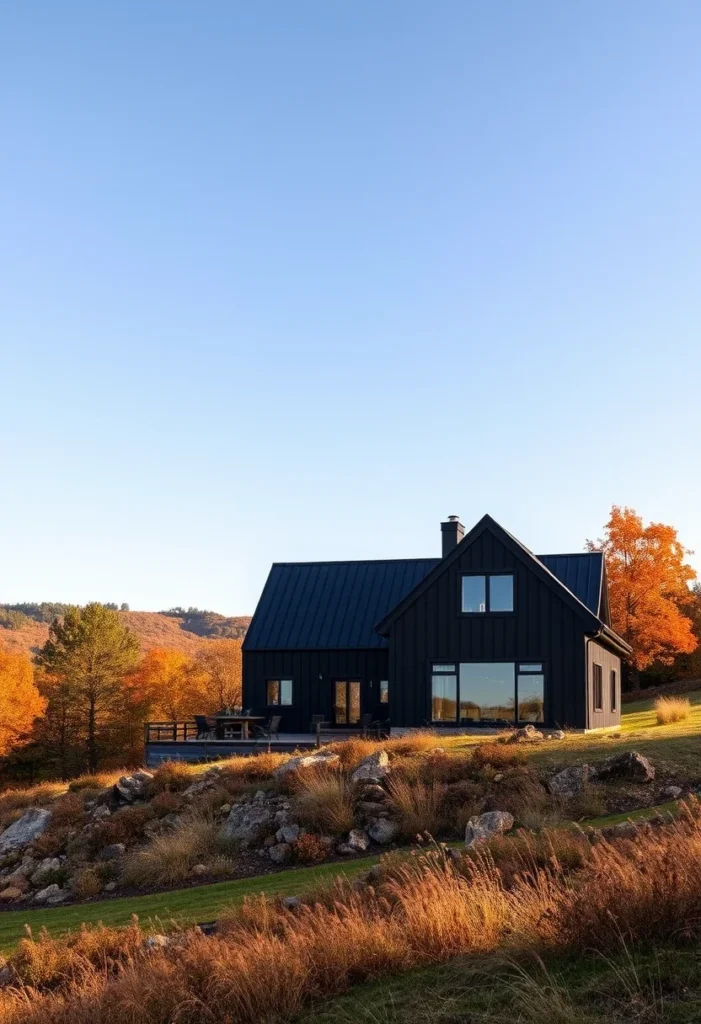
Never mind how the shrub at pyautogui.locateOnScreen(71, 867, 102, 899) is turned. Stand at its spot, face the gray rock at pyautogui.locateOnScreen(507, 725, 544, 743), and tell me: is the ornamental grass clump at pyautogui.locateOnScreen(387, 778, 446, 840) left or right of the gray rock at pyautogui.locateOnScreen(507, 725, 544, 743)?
right

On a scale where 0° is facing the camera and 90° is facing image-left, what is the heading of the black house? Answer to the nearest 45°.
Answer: approximately 0°

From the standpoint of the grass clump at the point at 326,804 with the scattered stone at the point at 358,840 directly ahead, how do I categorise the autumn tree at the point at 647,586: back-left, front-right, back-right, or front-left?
back-left
